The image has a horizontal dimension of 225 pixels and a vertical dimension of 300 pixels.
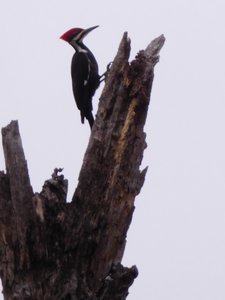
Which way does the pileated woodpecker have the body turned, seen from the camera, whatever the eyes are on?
to the viewer's right
